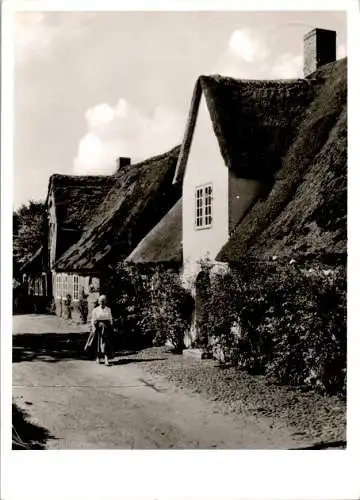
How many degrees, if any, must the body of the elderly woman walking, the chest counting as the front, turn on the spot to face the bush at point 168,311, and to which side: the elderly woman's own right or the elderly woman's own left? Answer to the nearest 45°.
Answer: approximately 135° to the elderly woman's own left

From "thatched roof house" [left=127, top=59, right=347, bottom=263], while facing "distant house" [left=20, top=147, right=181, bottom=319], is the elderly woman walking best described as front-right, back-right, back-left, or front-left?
front-left

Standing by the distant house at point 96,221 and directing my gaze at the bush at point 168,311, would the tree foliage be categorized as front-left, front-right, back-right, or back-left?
back-right

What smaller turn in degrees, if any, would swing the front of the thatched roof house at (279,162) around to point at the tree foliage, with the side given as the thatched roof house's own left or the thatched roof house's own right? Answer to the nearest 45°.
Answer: approximately 45° to the thatched roof house's own right

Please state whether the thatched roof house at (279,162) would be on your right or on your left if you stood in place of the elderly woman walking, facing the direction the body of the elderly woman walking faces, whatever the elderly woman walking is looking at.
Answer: on your left

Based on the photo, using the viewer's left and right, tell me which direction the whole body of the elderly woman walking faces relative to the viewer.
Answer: facing the viewer

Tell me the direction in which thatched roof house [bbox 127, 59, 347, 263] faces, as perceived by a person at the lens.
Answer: facing the viewer and to the left of the viewer
